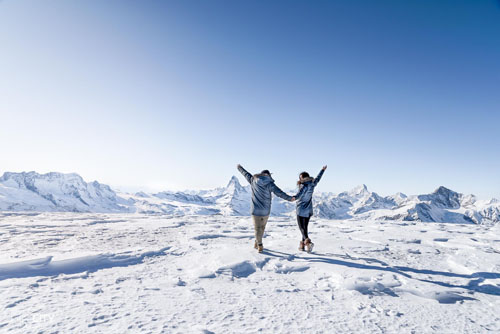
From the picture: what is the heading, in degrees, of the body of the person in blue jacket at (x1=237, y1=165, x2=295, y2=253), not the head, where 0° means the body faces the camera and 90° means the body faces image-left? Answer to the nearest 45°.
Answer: approximately 180°

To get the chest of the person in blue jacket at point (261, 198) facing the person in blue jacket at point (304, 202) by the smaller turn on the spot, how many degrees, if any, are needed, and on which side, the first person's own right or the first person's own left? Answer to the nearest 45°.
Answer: approximately 90° to the first person's own right
